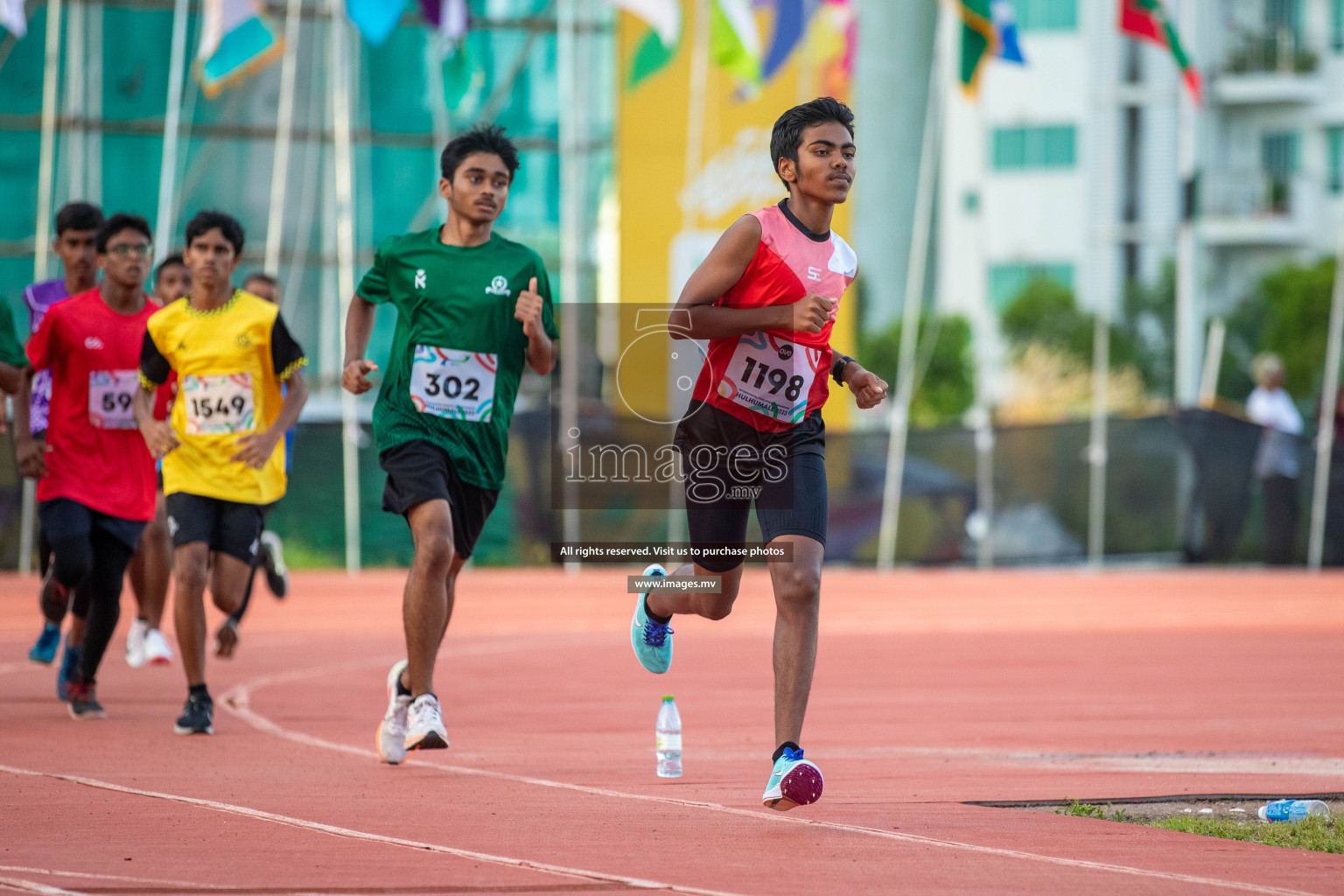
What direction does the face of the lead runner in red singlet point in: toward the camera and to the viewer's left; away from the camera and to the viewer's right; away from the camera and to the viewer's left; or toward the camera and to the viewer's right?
toward the camera and to the viewer's right

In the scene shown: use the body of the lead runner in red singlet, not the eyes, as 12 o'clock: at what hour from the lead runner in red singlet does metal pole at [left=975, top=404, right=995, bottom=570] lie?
The metal pole is roughly at 8 o'clock from the lead runner in red singlet.

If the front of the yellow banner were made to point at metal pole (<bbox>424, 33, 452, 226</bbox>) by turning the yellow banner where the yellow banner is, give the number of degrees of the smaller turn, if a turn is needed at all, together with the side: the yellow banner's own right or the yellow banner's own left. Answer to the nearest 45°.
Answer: approximately 45° to the yellow banner's own right

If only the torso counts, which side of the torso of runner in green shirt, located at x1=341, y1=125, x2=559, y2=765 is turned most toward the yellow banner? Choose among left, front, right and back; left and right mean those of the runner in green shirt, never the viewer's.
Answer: back

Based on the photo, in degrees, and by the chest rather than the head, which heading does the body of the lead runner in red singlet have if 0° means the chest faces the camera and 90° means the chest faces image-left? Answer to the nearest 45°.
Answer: approximately 315°

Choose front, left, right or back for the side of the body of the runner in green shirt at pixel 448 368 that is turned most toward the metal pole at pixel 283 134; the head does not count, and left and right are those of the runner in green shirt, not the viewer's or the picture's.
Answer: back

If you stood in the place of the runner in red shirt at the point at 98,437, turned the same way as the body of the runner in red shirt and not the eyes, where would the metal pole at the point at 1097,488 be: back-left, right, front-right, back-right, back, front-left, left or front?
left

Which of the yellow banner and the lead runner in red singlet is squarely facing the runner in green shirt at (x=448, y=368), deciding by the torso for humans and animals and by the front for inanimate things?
the yellow banner

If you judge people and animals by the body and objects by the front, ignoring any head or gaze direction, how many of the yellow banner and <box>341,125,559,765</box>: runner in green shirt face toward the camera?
2

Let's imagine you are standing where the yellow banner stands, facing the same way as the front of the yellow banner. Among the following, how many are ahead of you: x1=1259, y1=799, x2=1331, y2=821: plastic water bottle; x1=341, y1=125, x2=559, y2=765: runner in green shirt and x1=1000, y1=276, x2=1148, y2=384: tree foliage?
2

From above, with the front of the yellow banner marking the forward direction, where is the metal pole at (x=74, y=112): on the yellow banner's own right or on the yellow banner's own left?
on the yellow banner's own right

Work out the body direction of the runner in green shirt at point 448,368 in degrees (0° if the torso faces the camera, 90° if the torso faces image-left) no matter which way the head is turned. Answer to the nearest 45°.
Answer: approximately 0°
